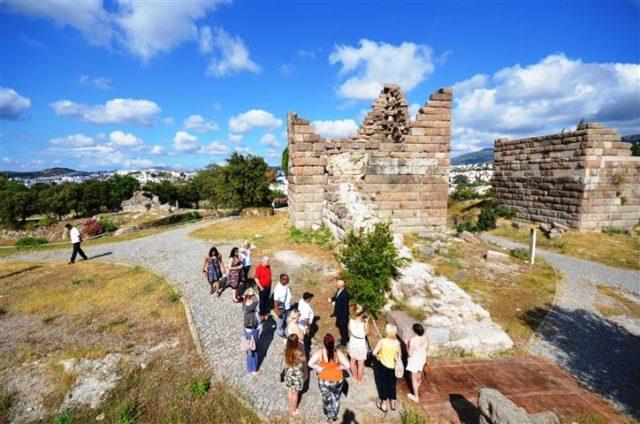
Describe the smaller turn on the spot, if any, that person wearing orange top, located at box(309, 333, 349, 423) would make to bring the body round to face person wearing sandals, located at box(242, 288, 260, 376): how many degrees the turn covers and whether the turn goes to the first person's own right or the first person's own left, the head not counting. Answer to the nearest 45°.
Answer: approximately 45° to the first person's own left

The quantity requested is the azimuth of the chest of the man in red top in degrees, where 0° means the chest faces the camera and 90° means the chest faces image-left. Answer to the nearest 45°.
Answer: approximately 315°

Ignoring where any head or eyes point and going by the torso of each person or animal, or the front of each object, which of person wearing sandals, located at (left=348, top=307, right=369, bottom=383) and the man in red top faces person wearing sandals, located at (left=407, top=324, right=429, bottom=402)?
the man in red top

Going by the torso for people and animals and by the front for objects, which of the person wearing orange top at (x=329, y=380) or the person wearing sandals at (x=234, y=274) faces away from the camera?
the person wearing orange top at (x=329, y=380)

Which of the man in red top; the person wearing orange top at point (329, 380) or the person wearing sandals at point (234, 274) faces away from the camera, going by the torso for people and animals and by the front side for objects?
the person wearing orange top at point (329, 380)

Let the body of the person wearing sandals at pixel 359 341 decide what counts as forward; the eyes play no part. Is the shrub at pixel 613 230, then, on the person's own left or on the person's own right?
on the person's own right

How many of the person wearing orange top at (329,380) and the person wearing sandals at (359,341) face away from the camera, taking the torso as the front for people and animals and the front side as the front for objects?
2

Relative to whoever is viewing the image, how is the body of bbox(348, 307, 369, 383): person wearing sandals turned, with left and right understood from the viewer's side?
facing away from the viewer

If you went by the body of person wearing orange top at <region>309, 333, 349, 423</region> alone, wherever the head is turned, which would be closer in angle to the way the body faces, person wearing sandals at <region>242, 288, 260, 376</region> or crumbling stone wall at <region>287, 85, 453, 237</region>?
the crumbling stone wall

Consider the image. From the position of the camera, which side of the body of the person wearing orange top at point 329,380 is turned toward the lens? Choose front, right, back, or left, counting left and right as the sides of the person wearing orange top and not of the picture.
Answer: back

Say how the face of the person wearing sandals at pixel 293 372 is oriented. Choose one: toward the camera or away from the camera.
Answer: away from the camera
